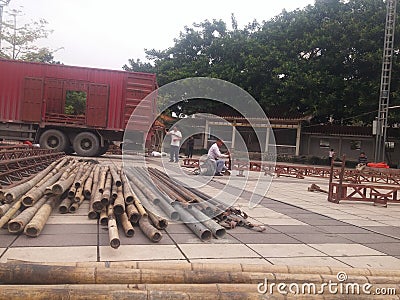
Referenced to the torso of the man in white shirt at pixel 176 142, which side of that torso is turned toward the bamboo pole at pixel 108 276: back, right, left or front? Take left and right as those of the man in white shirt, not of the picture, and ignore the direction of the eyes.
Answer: front

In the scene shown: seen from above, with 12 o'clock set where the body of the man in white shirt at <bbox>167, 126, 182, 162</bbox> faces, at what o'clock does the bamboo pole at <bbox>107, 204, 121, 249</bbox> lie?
The bamboo pole is roughly at 12 o'clock from the man in white shirt.

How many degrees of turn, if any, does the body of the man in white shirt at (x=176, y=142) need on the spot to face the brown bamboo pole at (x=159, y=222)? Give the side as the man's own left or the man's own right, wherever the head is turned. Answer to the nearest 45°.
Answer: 0° — they already face it

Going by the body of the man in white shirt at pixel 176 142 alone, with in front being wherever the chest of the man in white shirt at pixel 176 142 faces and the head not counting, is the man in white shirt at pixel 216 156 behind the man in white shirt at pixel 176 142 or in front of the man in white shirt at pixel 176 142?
in front

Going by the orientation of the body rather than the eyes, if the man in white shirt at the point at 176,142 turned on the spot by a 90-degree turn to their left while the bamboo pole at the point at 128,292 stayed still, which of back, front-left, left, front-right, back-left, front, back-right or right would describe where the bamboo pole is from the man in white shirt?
right

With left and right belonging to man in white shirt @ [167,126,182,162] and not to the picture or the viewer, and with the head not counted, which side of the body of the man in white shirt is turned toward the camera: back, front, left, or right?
front

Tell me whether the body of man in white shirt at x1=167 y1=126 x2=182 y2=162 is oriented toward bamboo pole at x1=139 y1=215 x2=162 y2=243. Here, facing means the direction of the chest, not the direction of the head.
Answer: yes

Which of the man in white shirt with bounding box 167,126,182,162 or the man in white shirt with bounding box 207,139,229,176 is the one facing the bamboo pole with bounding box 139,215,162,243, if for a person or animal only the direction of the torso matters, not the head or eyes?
the man in white shirt with bounding box 167,126,182,162
